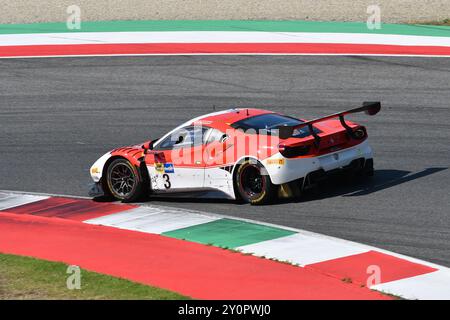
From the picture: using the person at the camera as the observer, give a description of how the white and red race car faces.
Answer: facing away from the viewer and to the left of the viewer
